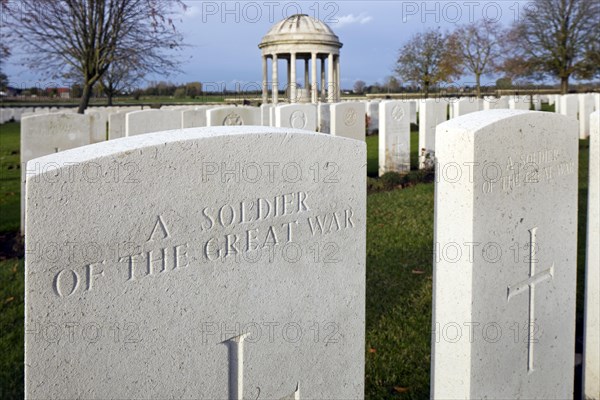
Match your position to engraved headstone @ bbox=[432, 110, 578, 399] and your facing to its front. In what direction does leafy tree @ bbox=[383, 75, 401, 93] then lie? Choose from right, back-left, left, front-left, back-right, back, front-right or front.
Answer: back-left

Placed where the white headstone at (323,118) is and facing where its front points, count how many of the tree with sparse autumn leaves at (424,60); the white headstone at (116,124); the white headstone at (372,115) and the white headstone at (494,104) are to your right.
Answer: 1

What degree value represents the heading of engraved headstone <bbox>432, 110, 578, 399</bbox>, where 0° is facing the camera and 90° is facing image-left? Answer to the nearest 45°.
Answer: approximately 315°

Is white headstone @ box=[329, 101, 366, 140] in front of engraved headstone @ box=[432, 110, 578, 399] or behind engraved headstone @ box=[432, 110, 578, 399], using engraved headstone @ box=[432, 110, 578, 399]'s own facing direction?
behind

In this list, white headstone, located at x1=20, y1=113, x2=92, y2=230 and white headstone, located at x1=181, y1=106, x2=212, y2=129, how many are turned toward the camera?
2

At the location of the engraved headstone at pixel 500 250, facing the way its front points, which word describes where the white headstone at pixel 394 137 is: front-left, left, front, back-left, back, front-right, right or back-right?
back-left

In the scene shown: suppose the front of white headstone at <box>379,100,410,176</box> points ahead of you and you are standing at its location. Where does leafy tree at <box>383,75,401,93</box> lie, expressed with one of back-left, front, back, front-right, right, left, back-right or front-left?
back-left

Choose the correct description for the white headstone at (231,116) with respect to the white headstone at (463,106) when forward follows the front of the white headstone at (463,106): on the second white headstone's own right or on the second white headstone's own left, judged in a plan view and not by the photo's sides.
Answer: on the second white headstone's own right

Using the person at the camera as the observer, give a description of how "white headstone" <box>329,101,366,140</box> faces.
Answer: facing the viewer and to the right of the viewer
